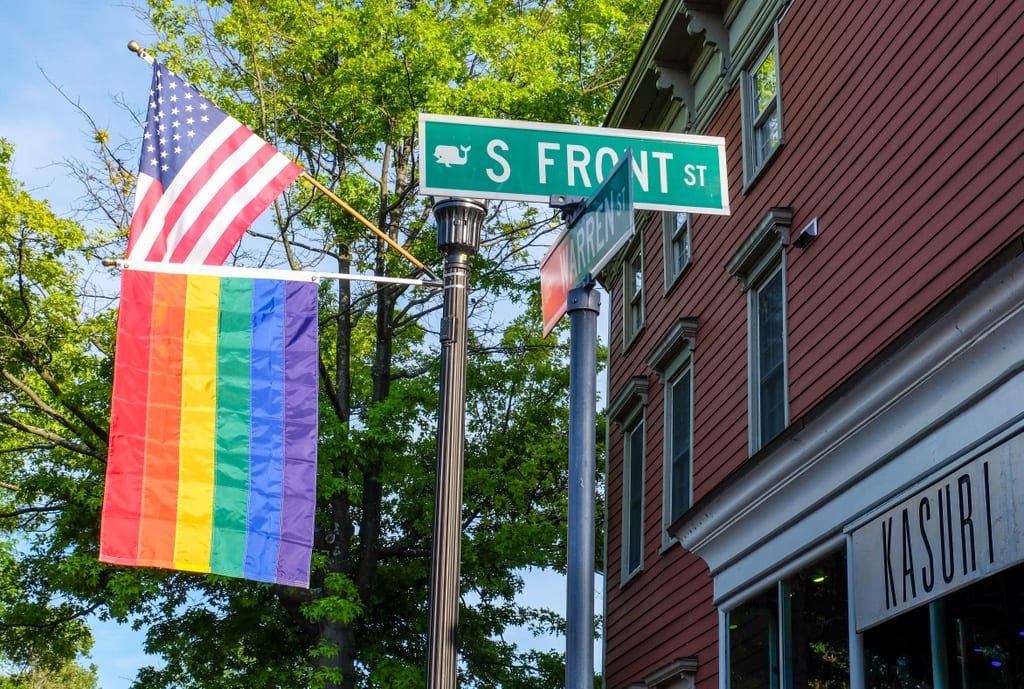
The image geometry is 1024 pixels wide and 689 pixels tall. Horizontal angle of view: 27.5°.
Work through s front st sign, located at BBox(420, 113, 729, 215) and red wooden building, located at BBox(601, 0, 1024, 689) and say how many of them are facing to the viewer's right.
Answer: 0

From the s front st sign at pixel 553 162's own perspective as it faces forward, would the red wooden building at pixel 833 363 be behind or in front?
behind

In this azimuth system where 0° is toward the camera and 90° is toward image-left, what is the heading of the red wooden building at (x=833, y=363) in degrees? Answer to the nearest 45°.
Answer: approximately 45°

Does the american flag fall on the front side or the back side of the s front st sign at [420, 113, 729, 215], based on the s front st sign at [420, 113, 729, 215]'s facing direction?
on the back side

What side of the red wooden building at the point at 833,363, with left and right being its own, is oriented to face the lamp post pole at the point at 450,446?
front

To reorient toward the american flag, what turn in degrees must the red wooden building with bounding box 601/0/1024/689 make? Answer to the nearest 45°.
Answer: approximately 45° to its right

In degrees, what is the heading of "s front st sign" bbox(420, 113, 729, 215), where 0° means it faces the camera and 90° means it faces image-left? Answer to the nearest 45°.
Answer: approximately 0°
